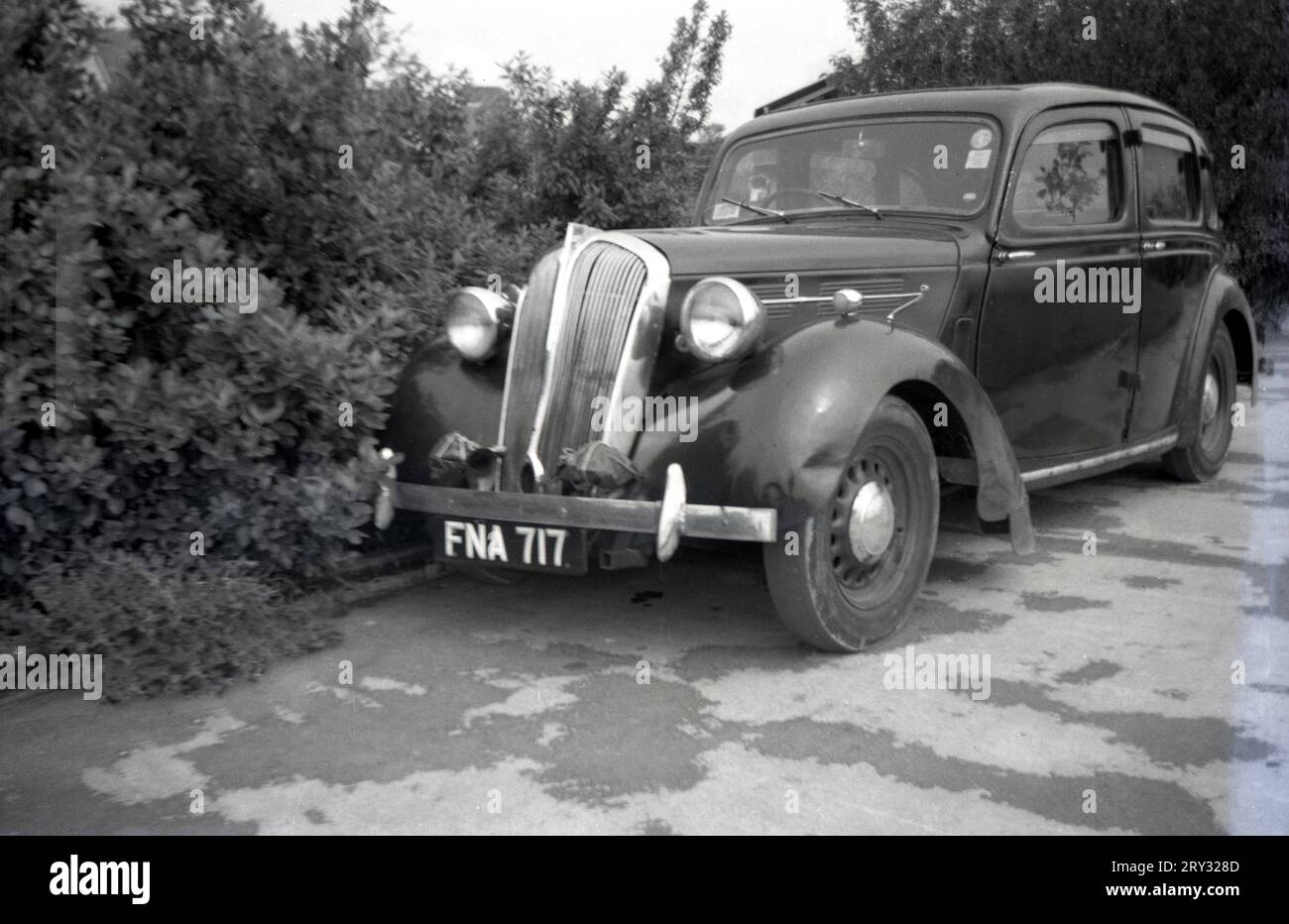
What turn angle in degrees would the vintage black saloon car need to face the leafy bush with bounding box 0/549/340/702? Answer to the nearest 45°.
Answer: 0° — it already faces it

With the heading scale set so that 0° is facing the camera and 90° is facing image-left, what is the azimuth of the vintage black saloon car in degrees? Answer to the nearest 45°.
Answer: approximately 45°
